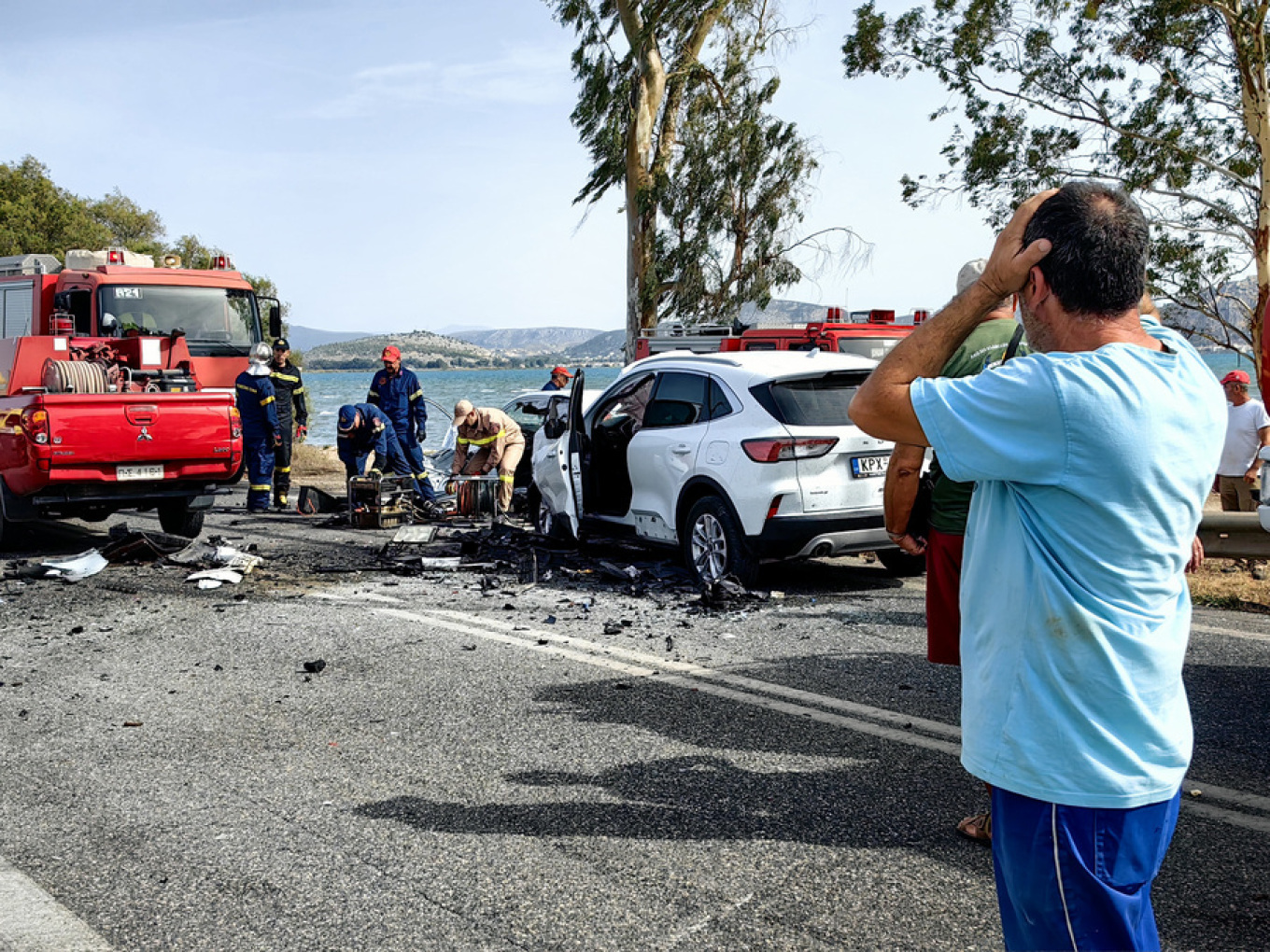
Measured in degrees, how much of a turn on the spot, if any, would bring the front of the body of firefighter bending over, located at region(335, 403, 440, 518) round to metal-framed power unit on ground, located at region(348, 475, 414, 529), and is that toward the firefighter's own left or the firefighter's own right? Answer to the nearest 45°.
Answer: approximately 45° to the firefighter's own left

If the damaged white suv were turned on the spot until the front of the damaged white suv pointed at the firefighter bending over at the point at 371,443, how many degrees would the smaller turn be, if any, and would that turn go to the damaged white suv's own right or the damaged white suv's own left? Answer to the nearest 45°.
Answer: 0° — it already faces them

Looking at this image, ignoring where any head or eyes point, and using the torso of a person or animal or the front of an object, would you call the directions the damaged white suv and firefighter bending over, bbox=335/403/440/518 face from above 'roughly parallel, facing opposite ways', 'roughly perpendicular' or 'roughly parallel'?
roughly perpendicular

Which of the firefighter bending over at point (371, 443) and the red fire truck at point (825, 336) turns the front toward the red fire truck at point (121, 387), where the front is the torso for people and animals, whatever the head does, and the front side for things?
the firefighter bending over

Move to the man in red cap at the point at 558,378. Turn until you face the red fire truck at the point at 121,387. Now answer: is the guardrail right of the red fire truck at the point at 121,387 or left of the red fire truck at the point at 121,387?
left

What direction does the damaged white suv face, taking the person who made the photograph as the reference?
facing away from the viewer and to the left of the viewer

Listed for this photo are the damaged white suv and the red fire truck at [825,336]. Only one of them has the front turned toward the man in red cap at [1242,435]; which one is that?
the red fire truck

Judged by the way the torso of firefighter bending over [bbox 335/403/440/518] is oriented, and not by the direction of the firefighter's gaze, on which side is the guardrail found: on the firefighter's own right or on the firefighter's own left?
on the firefighter's own left

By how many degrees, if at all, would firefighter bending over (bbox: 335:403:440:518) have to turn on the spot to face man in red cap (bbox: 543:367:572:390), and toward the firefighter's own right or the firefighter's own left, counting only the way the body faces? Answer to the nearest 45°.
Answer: approximately 180°

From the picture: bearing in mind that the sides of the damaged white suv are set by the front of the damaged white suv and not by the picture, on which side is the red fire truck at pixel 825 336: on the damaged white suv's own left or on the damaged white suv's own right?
on the damaged white suv's own right
